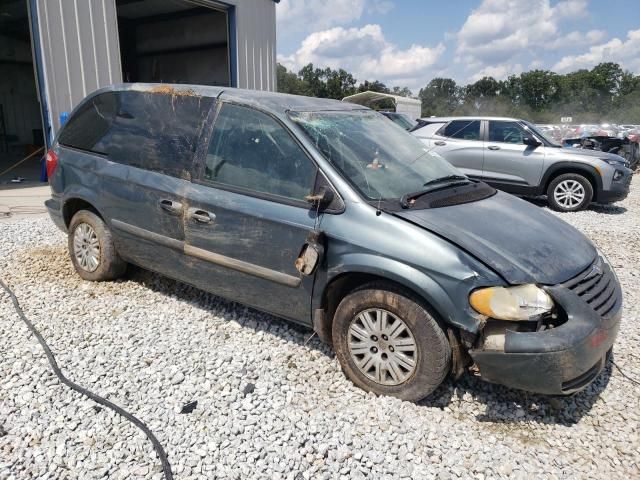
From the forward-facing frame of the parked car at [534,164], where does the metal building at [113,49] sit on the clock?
The metal building is roughly at 6 o'clock from the parked car.

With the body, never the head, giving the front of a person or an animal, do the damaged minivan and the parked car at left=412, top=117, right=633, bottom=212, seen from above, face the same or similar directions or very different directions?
same or similar directions

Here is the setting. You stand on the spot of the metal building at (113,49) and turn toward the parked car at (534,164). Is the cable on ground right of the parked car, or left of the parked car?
right

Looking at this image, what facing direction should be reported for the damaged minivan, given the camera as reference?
facing the viewer and to the right of the viewer

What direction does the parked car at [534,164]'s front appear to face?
to the viewer's right

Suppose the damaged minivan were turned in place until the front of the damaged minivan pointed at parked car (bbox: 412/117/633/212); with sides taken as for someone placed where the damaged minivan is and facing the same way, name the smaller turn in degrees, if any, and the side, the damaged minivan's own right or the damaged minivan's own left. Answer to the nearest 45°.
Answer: approximately 90° to the damaged minivan's own left

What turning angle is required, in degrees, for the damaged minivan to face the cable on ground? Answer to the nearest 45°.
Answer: approximately 135° to its right

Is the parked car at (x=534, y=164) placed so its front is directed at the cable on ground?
no

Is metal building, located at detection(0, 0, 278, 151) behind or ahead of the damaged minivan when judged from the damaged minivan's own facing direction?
behind

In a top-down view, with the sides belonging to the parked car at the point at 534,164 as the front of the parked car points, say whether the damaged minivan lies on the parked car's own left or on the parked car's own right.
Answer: on the parked car's own right

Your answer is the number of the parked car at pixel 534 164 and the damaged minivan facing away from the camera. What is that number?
0
